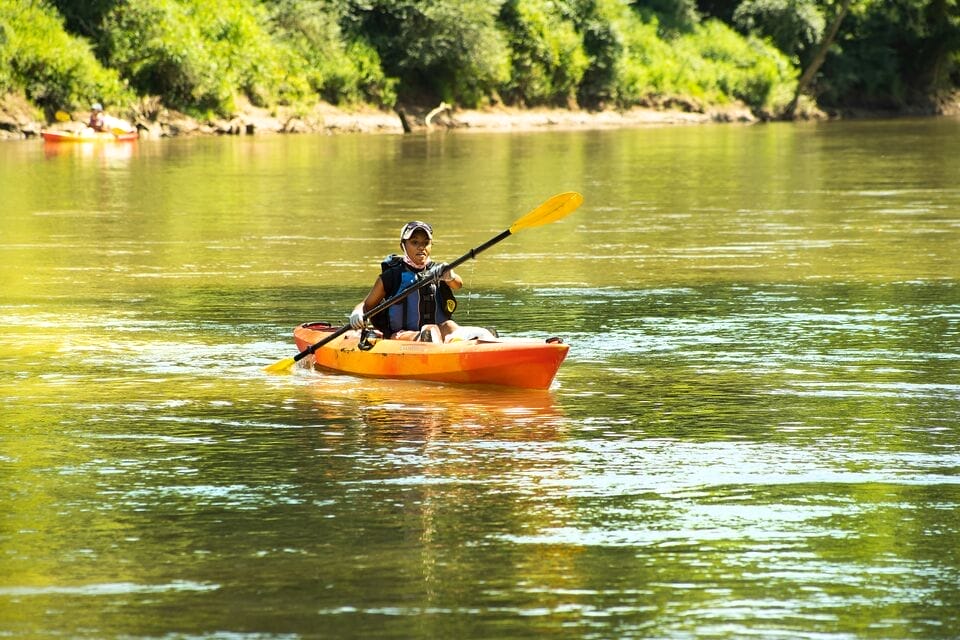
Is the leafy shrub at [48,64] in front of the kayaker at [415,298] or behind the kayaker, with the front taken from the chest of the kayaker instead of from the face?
behind

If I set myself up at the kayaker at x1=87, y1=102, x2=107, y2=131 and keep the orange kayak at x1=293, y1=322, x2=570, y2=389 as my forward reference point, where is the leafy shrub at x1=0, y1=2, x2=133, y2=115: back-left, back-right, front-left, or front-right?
back-right

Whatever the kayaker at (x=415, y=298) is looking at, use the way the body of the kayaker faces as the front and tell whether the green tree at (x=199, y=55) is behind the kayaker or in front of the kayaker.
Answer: behind

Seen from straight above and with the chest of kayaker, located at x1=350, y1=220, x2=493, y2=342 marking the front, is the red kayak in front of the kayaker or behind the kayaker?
behind
